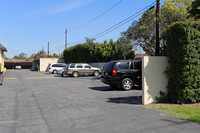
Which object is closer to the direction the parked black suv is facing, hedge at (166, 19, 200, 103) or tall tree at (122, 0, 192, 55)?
the tall tree

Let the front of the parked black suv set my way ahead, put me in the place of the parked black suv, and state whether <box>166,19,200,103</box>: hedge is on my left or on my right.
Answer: on my right

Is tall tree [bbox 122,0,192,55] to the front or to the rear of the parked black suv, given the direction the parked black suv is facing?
to the front

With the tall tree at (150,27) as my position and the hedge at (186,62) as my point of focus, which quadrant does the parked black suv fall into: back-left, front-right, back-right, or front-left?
front-right

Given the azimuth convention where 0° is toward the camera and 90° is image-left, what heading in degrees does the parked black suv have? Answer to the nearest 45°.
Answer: approximately 225°
